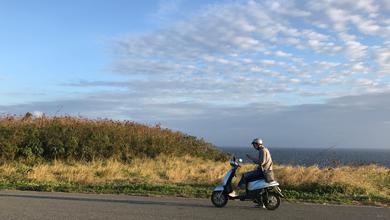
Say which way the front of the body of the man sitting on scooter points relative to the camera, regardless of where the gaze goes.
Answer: to the viewer's left

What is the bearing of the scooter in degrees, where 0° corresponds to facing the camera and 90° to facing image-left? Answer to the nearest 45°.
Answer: approximately 90°
